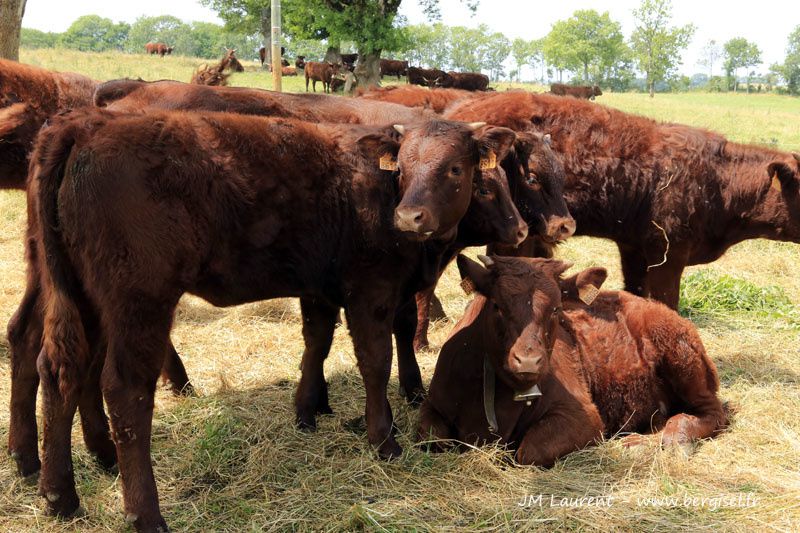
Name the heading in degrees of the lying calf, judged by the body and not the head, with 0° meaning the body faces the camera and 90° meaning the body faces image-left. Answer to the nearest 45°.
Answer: approximately 45°

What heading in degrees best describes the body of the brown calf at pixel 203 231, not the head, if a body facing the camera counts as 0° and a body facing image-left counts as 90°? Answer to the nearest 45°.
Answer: approximately 225°

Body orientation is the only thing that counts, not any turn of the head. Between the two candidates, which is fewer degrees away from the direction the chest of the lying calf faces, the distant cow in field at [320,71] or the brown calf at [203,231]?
the brown calf

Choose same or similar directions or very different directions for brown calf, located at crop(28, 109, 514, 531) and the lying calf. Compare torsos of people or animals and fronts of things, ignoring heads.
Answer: very different directions
